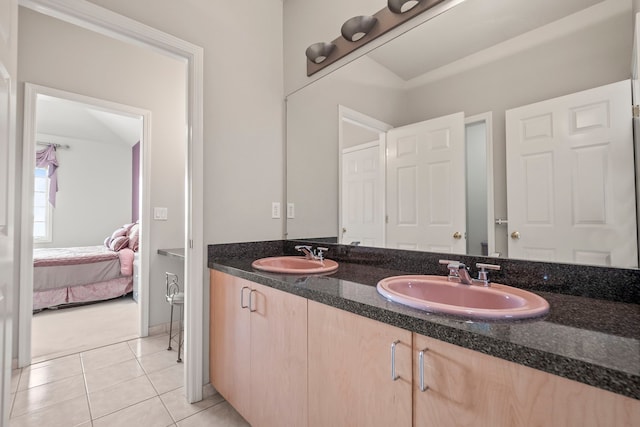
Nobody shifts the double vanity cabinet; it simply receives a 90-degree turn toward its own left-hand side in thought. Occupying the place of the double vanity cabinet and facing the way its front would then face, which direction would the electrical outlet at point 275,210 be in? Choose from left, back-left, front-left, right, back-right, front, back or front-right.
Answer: back

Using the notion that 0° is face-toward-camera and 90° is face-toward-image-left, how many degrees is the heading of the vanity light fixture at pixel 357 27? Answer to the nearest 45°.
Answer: approximately 45°

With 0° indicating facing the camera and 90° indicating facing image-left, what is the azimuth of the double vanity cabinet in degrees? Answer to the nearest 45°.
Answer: approximately 45°

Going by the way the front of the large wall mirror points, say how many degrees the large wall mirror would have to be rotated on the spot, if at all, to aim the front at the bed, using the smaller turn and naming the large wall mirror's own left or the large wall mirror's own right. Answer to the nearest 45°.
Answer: approximately 45° to the large wall mirror's own right

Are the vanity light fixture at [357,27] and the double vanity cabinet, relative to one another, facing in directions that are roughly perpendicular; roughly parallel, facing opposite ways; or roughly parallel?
roughly parallel

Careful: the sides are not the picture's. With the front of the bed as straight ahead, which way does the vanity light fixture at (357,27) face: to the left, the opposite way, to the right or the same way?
the same way

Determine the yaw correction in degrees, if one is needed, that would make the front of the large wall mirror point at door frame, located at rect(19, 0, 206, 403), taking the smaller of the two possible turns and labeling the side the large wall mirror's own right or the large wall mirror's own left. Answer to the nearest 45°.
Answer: approximately 45° to the large wall mirror's own right

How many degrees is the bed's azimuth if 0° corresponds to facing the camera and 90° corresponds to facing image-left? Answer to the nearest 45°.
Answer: approximately 90°

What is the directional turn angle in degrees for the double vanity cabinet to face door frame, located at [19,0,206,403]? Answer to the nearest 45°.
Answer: approximately 45° to its right

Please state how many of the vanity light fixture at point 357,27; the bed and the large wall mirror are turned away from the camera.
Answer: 0

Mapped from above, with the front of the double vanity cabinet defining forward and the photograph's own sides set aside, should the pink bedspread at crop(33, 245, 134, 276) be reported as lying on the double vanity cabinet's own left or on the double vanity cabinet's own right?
on the double vanity cabinet's own right

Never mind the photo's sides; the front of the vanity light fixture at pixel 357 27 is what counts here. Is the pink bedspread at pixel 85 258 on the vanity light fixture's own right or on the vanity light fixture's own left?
on the vanity light fixture's own right

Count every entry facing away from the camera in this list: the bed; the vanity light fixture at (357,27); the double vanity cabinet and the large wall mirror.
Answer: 0

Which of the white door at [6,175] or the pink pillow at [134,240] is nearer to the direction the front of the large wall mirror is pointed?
the white door

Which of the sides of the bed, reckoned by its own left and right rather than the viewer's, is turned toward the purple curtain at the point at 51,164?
right

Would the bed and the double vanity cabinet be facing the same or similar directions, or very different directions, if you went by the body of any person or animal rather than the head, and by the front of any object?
same or similar directions

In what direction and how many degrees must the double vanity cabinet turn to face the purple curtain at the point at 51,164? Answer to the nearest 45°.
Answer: approximately 45° to its right

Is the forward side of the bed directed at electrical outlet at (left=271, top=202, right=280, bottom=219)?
no

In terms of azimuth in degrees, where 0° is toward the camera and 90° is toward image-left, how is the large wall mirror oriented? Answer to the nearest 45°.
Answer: approximately 45°

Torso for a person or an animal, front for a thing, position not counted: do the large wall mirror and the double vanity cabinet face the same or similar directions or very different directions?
same or similar directions
